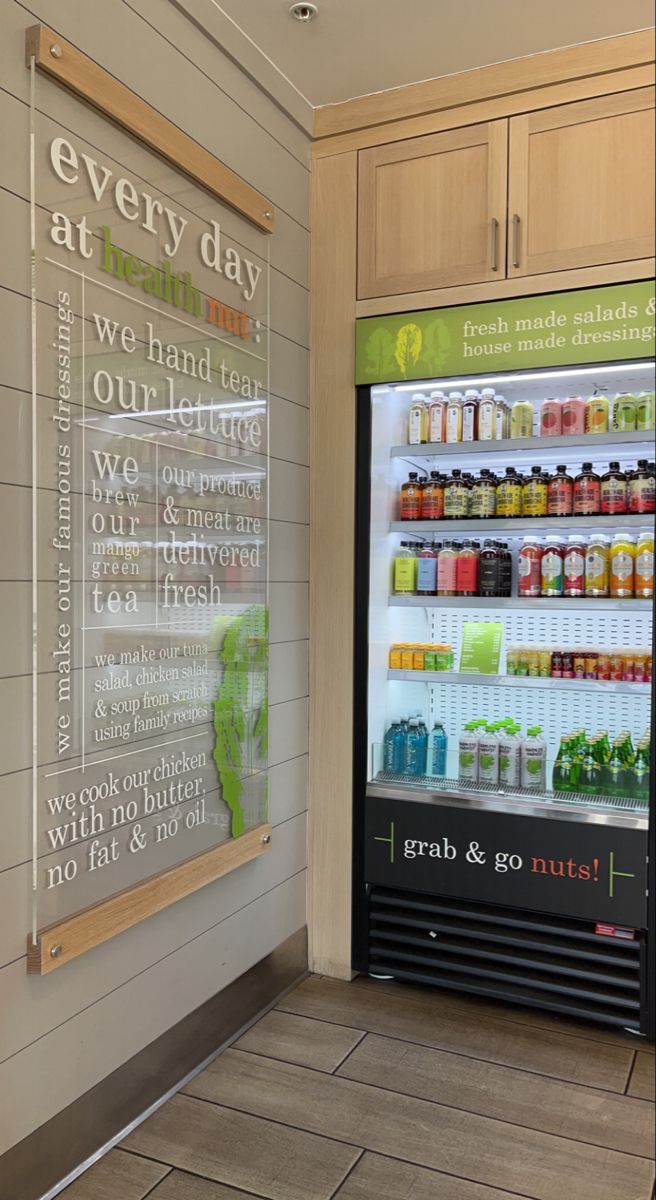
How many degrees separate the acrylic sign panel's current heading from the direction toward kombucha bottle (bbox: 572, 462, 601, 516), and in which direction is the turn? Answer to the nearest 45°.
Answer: approximately 45° to its left

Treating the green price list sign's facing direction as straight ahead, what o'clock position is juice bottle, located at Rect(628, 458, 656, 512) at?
The juice bottle is roughly at 10 o'clock from the green price list sign.

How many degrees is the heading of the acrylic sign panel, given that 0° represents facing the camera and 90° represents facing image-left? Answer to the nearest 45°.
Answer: approximately 315°

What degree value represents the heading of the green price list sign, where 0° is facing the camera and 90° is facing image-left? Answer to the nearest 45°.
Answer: approximately 0°

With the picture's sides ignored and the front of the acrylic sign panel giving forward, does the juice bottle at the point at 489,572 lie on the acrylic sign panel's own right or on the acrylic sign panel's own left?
on the acrylic sign panel's own left
